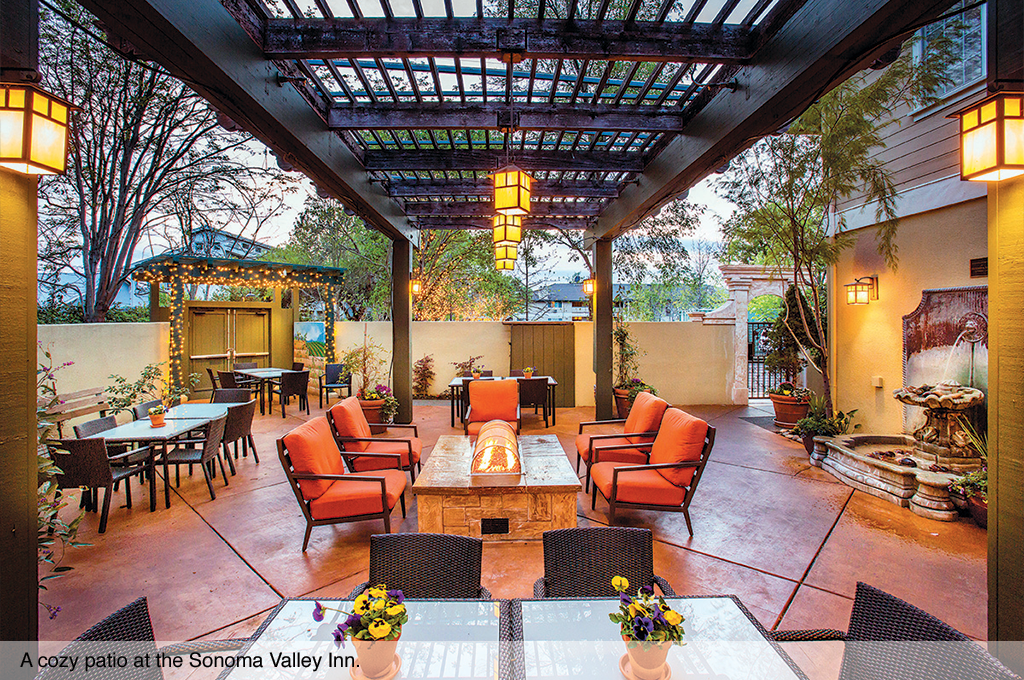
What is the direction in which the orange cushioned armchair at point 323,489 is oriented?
to the viewer's right

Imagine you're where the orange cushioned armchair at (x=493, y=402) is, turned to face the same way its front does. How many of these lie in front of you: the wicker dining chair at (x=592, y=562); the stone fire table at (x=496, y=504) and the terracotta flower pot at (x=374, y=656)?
3

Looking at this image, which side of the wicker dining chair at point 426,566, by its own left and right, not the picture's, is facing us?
front

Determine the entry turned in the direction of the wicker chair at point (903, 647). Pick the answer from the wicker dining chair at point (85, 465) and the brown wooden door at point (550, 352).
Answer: the brown wooden door

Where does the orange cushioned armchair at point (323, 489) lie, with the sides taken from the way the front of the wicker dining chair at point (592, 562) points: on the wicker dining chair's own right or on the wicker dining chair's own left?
on the wicker dining chair's own right

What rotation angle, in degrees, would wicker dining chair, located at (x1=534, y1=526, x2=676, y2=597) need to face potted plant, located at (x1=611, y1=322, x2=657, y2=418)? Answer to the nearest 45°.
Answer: approximately 180°

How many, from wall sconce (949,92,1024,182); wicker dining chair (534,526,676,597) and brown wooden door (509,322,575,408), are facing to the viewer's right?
0

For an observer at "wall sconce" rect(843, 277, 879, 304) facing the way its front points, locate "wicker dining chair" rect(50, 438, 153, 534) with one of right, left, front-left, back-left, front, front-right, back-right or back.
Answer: front

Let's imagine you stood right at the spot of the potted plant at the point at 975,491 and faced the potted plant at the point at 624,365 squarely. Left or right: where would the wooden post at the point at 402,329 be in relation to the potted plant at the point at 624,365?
left

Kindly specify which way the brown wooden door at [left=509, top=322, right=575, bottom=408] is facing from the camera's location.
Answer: facing the viewer

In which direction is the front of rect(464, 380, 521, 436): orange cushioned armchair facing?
toward the camera

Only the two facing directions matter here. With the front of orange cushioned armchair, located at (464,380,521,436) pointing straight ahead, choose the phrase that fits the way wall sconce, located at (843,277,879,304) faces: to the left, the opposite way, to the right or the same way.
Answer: to the right

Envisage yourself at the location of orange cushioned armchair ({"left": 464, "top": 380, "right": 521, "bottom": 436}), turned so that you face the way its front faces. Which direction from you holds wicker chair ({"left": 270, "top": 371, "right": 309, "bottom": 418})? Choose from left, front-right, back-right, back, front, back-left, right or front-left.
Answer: back-right

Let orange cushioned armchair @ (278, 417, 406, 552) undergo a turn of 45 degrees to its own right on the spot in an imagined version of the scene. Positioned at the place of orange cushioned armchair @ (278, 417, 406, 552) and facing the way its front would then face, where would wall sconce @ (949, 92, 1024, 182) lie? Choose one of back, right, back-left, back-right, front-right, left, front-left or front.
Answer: front

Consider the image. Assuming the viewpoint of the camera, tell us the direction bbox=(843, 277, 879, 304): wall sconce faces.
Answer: facing the viewer and to the left of the viewer

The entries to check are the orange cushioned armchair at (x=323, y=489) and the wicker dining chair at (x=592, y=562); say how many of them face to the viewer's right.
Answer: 1

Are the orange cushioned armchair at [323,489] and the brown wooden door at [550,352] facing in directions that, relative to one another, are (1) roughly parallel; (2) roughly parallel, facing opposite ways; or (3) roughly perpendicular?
roughly perpendicular

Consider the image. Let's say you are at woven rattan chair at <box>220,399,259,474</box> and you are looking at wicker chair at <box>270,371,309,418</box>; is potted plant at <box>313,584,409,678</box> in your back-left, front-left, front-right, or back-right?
back-right

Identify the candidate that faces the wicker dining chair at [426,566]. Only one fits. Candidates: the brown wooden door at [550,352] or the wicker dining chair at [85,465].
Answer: the brown wooden door

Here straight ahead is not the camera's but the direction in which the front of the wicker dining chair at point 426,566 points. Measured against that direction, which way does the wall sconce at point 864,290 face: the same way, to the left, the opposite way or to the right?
to the right

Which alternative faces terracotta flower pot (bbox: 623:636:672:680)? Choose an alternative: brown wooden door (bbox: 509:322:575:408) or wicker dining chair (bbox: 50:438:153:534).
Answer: the brown wooden door

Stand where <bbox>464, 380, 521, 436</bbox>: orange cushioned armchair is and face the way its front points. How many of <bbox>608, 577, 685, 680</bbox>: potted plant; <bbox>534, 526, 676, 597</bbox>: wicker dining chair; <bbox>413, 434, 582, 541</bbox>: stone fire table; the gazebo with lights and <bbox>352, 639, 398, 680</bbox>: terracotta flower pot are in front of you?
4

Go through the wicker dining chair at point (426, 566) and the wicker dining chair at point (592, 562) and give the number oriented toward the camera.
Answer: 2
